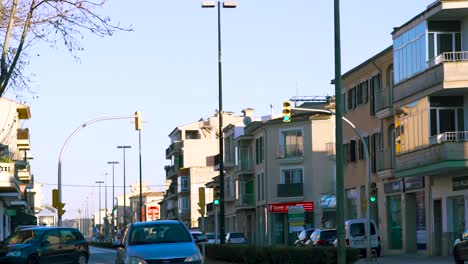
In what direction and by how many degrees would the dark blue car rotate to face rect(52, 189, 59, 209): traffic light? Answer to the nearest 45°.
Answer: approximately 135° to its right

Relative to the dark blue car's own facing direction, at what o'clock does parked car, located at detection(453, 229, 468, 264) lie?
The parked car is roughly at 8 o'clock from the dark blue car.

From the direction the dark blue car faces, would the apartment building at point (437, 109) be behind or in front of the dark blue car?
behind

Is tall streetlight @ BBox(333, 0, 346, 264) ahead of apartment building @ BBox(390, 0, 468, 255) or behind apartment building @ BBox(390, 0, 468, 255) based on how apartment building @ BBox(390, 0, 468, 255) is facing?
ahead

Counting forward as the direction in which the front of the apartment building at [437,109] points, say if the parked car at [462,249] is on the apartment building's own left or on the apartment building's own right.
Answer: on the apartment building's own left

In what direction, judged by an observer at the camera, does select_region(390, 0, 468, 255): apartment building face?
facing the viewer and to the left of the viewer

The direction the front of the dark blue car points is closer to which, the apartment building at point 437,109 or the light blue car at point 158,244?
the light blue car

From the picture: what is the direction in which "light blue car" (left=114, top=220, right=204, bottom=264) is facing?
toward the camera

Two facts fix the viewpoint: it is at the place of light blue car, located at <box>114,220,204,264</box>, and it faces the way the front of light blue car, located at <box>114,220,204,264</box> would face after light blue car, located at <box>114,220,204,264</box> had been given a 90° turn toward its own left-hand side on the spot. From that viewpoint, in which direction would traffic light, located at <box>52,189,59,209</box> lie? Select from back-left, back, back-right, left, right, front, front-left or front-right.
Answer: left

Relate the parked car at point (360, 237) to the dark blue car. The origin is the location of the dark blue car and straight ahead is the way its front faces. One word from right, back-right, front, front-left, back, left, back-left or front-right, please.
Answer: back

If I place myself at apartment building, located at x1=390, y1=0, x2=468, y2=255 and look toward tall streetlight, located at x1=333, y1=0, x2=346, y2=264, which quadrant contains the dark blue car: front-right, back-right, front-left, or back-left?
front-right
